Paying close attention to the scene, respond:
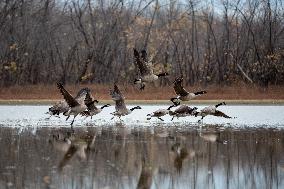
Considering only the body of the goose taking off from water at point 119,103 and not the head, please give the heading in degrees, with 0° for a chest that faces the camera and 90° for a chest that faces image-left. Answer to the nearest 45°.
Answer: approximately 270°
